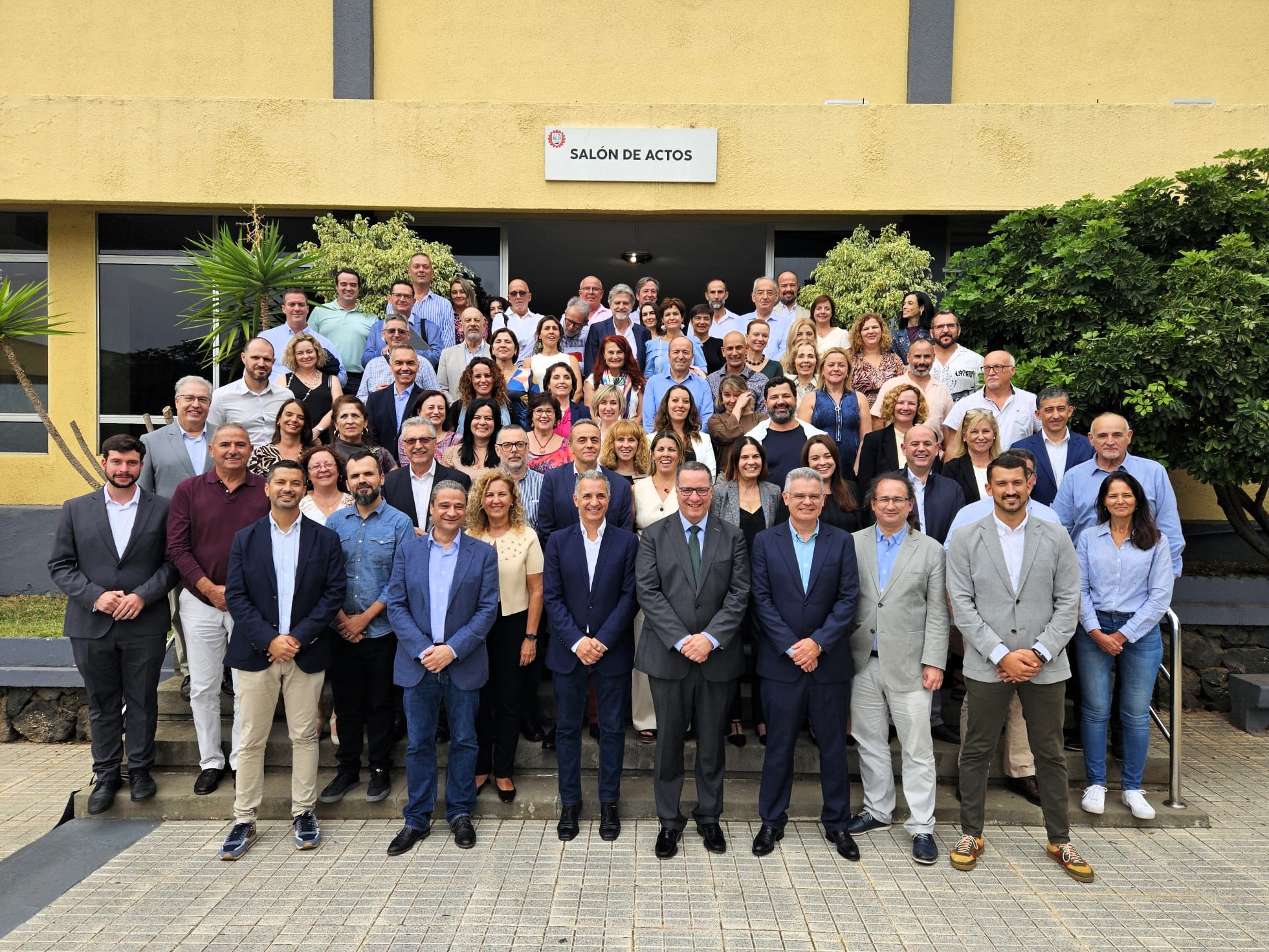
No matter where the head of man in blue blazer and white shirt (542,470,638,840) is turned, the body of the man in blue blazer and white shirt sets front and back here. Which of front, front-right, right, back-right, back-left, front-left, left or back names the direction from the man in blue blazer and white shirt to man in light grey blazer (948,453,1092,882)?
left

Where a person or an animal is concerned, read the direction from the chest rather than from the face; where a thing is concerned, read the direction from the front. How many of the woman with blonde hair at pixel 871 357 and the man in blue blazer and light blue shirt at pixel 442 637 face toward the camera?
2

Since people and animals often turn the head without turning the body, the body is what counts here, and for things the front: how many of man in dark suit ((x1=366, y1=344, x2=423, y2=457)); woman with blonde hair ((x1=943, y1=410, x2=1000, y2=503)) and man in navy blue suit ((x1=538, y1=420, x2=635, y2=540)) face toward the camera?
3

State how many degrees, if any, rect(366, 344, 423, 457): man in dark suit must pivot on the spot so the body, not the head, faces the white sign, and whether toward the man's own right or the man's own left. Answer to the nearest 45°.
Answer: approximately 135° to the man's own left

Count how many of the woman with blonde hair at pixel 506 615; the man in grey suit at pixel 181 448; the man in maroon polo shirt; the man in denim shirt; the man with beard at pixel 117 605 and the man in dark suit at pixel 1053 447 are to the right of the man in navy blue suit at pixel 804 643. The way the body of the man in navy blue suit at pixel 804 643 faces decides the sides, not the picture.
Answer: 5

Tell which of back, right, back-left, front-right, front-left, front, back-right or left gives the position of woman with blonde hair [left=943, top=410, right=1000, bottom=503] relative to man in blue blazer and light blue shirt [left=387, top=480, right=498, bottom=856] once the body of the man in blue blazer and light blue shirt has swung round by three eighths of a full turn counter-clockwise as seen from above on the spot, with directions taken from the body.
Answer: front-right

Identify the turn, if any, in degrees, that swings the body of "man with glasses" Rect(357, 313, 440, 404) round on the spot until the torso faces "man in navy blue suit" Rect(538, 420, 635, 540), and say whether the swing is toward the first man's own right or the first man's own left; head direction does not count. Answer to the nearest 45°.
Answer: approximately 45° to the first man's own left

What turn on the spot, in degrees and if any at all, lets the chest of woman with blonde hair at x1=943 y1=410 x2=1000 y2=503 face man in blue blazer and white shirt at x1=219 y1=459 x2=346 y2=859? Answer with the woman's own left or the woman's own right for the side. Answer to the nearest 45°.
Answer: approximately 45° to the woman's own right
